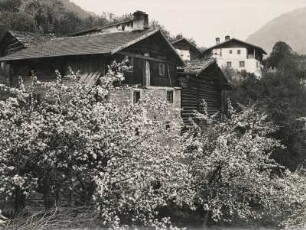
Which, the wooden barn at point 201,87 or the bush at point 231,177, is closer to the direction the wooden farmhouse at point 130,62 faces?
the bush

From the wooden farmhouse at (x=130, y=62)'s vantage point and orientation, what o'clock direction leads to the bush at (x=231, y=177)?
The bush is roughly at 1 o'clock from the wooden farmhouse.

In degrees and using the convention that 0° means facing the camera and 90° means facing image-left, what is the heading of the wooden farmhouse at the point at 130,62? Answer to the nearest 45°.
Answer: approximately 315°

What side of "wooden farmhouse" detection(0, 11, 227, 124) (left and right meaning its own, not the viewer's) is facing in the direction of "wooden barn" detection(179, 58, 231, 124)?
left
